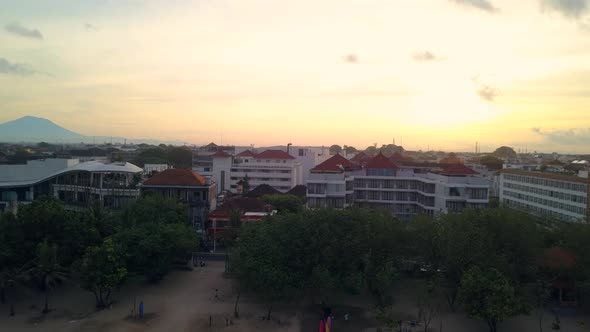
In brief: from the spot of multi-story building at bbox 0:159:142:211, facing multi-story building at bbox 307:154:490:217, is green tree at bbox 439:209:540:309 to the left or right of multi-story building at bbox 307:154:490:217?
right

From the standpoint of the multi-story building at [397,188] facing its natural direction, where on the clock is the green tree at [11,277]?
The green tree is roughly at 1 o'clock from the multi-story building.

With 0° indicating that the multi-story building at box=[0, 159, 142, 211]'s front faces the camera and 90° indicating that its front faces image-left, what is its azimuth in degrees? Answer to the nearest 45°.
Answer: approximately 0°

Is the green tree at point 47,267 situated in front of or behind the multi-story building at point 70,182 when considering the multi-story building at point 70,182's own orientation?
in front

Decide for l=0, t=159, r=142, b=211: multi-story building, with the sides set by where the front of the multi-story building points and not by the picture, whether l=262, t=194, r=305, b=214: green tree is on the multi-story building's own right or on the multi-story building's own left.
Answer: on the multi-story building's own left

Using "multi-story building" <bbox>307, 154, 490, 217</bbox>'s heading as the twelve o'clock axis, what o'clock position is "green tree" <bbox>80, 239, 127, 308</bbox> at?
The green tree is roughly at 1 o'clock from the multi-story building.

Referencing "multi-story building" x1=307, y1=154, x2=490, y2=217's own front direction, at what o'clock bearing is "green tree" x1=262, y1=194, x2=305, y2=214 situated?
The green tree is roughly at 2 o'clock from the multi-story building.

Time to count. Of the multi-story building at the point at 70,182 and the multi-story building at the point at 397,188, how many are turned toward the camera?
2

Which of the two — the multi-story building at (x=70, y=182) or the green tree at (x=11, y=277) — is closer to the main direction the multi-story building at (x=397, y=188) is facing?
the green tree

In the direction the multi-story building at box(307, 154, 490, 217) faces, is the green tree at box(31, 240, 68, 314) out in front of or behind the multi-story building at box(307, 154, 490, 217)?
in front

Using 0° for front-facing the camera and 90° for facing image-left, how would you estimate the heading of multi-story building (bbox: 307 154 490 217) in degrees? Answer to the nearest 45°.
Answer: approximately 0°

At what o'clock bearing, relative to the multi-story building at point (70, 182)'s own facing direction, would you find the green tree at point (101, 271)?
The green tree is roughly at 12 o'clock from the multi-story building.

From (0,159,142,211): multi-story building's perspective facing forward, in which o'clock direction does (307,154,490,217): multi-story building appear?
(307,154,490,217): multi-story building is roughly at 10 o'clock from (0,159,142,211): multi-story building.
